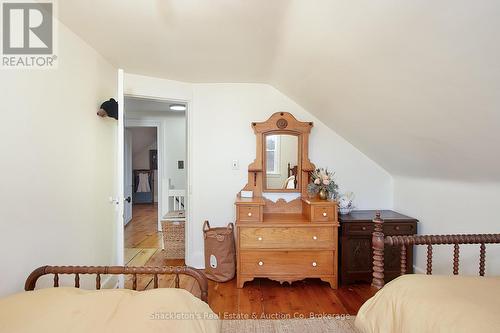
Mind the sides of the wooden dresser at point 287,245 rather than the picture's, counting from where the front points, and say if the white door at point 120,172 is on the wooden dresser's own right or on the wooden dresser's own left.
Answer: on the wooden dresser's own right

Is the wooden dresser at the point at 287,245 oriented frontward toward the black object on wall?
no

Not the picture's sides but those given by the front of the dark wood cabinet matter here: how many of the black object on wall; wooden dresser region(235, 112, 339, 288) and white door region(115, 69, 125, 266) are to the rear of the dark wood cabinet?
0

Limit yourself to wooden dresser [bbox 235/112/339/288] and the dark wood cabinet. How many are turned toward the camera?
2

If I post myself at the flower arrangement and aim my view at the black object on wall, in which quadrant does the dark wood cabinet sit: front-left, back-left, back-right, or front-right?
back-left

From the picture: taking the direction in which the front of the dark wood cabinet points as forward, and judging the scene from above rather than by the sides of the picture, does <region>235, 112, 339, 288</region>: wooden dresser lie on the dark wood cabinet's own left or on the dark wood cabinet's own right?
on the dark wood cabinet's own right

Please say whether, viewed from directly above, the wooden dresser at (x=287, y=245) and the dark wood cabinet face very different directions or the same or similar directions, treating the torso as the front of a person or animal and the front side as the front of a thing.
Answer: same or similar directions

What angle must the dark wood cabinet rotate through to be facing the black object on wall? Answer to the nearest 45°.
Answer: approximately 45° to its right

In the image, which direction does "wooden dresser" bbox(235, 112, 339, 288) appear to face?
toward the camera

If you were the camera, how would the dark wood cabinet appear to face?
facing the viewer

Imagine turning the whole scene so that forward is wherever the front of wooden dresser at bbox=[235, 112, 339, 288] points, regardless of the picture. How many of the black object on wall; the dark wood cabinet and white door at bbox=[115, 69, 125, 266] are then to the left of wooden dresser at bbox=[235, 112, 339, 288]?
1
